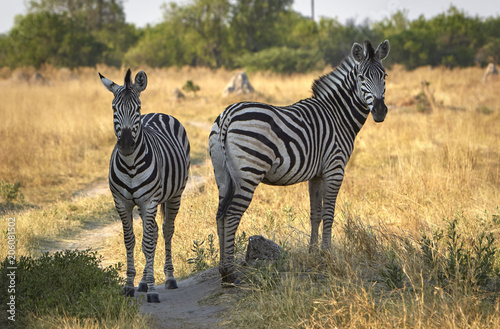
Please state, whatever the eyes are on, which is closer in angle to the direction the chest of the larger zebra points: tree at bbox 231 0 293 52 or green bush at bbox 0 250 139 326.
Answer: the tree

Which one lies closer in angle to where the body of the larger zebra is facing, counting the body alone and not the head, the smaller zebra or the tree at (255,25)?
the tree

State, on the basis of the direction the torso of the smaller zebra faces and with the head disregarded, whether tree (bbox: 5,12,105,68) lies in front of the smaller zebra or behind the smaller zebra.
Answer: behind

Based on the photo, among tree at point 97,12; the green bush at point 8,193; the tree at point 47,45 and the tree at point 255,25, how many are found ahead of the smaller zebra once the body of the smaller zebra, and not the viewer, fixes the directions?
0

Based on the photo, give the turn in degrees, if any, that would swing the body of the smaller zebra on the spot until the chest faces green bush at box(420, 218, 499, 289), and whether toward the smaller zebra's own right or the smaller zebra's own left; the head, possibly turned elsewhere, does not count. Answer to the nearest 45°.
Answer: approximately 45° to the smaller zebra's own left

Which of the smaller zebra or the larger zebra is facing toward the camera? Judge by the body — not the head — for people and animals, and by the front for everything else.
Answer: the smaller zebra

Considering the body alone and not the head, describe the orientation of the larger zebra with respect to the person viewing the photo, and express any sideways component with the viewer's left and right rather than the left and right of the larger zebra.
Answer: facing away from the viewer and to the right of the viewer

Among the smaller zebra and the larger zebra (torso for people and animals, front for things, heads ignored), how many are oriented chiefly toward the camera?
1

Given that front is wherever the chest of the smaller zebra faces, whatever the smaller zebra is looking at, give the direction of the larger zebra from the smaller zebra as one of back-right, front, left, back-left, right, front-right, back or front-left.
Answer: left

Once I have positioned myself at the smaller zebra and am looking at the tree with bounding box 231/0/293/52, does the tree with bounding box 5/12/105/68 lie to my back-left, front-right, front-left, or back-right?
front-left

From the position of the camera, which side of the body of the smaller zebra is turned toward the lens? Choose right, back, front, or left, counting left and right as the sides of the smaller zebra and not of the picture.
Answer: front

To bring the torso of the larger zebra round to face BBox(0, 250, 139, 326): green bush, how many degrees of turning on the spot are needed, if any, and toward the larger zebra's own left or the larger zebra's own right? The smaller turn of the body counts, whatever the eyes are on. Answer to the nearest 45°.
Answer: approximately 180°
